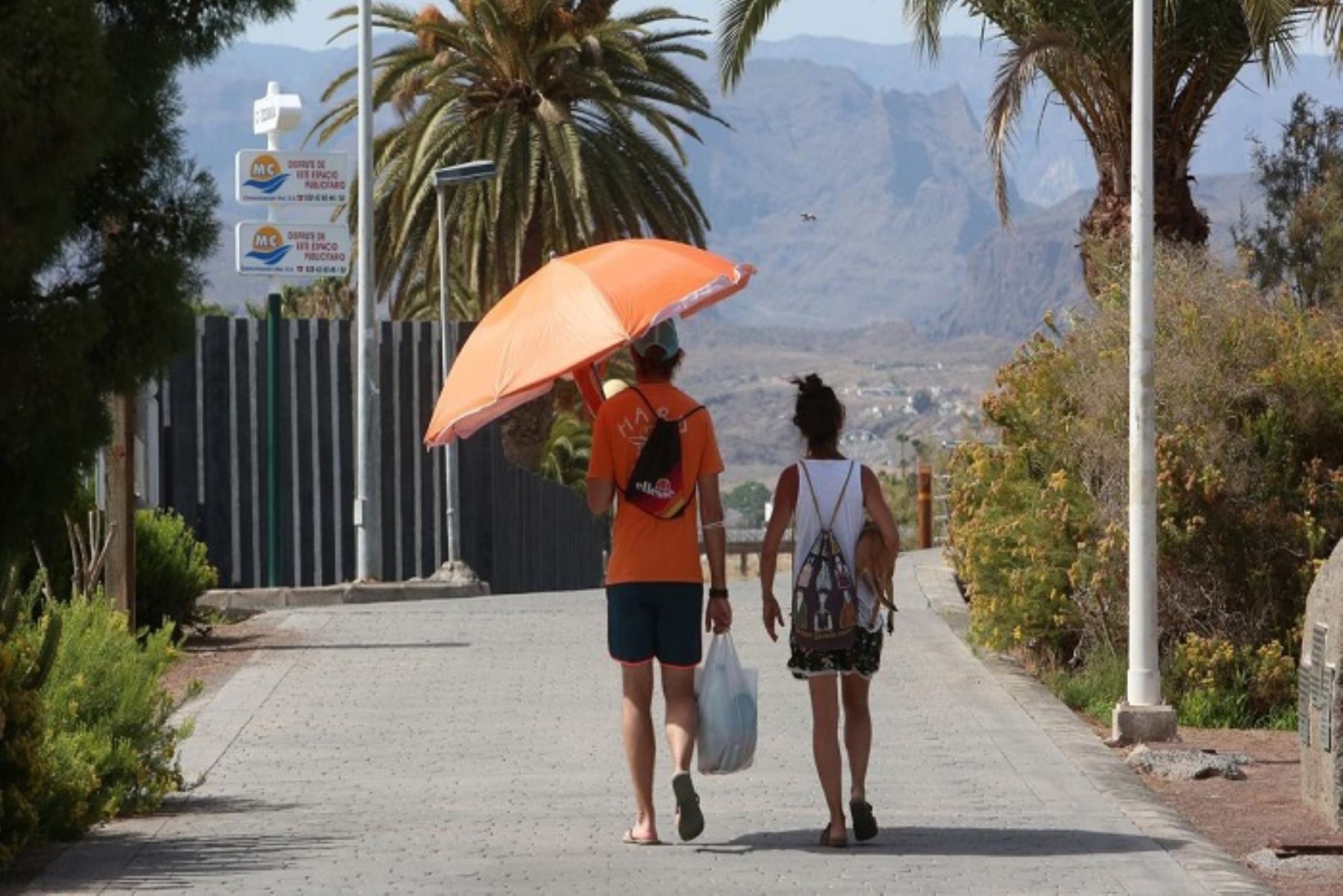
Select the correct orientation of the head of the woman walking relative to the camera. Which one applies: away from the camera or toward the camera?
away from the camera

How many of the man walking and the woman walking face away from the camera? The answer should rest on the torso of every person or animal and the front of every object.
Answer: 2

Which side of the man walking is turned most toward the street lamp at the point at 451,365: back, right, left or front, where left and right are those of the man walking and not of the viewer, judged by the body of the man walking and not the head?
front

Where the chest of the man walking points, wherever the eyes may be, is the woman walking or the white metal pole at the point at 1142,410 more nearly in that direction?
the white metal pole

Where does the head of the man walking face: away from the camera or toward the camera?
away from the camera

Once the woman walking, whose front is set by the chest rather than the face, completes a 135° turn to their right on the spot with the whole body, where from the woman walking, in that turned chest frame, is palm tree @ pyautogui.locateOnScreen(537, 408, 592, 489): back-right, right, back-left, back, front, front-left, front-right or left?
back-left

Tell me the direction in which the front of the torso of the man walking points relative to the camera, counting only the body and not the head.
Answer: away from the camera

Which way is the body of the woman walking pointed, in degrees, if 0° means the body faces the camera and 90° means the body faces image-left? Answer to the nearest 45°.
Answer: approximately 180°

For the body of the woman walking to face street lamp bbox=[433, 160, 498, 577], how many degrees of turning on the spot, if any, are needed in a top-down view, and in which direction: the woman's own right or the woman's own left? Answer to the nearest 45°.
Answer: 0° — they already face it
